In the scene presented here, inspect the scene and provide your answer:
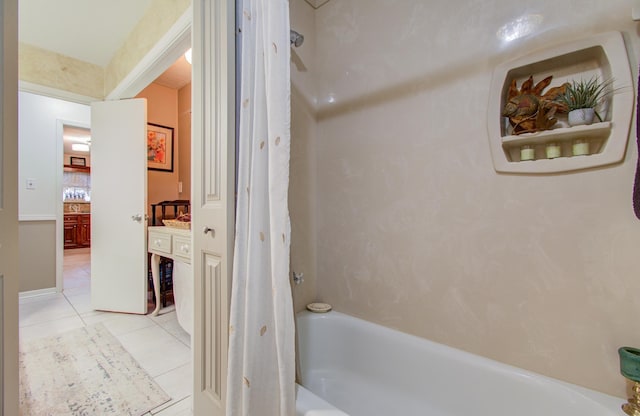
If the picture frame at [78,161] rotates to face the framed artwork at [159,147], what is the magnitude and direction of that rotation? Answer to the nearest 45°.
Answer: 0° — it already faces it

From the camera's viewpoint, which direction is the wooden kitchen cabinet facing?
toward the camera

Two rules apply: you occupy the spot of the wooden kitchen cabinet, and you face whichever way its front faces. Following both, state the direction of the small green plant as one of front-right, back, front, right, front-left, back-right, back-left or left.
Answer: front

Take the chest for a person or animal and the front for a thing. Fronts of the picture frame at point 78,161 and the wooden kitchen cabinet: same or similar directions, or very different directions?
same or similar directions

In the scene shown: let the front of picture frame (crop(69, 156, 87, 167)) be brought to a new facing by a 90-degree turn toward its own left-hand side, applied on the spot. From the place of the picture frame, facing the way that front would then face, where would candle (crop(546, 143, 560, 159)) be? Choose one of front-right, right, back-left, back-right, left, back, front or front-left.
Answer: right

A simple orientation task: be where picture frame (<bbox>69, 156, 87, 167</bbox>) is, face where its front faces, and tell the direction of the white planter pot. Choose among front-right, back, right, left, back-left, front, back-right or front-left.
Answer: front

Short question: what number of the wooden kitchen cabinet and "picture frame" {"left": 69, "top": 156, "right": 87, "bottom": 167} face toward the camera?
2

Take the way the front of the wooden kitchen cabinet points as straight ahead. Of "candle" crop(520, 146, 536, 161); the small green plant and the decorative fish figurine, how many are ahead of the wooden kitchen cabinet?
3

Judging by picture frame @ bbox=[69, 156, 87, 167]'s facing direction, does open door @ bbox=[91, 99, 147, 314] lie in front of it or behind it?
in front

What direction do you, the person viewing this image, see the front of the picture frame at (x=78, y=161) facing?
facing the viewer

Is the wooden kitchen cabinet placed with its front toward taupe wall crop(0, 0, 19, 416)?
yes

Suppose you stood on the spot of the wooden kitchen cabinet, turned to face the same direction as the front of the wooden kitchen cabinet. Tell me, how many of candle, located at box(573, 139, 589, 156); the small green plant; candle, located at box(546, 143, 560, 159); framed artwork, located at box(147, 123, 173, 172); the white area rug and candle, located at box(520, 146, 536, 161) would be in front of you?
6

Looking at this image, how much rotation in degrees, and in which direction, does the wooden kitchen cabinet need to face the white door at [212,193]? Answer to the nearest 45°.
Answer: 0° — it already faces it

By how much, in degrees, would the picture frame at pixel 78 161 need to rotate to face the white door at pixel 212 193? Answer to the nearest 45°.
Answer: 0° — it already faces it

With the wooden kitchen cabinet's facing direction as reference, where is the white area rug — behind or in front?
in front
